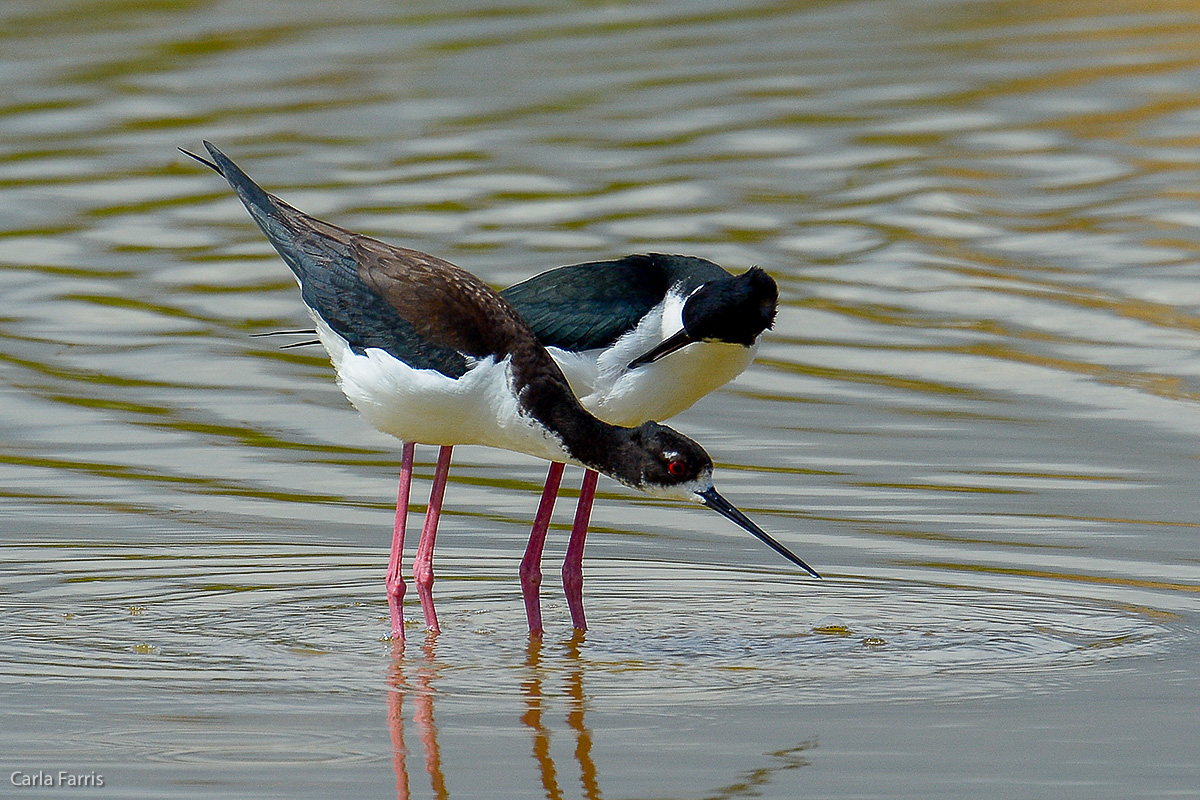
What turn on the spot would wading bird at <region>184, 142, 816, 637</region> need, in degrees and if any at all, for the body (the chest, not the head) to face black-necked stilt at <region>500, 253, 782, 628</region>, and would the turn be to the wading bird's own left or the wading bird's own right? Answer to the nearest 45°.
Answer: approximately 45° to the wading bird's own left

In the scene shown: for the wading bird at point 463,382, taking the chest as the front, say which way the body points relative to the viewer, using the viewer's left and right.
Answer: facing to the right of the viewer
